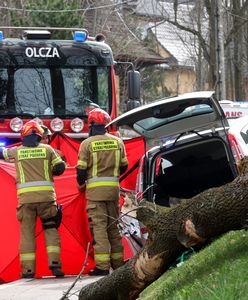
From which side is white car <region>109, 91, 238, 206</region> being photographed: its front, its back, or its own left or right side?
back

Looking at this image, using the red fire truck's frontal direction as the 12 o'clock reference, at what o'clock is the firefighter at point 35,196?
The firefighter is roughly at 12 o'clock from the red fire truck.

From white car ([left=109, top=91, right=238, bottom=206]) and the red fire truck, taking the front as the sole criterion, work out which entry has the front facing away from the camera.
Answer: the white car

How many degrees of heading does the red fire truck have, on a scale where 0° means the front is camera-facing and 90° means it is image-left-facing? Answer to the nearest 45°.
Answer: approximately 0°

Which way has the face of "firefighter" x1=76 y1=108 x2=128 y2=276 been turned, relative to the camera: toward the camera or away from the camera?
away from the camera

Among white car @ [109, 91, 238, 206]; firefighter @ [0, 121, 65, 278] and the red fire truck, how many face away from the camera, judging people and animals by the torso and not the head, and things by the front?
2

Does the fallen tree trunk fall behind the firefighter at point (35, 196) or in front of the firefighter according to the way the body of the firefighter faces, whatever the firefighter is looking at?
behind

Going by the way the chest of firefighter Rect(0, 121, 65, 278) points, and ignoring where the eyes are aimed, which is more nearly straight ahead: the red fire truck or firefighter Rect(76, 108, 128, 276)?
the red fire truck

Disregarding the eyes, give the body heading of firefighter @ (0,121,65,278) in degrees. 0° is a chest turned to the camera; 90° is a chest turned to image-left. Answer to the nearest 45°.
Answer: approximately 180°

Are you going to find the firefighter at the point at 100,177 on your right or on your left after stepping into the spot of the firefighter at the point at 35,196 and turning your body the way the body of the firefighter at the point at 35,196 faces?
on your right
